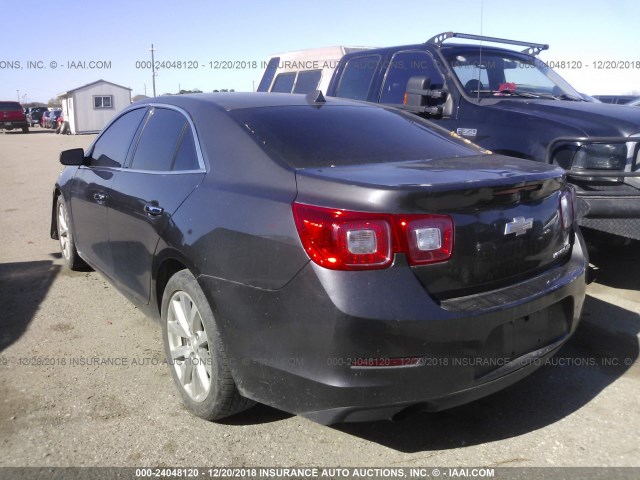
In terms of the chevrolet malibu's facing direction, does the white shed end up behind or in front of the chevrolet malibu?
in front

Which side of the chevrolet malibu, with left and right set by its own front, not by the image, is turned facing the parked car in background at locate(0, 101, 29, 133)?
front

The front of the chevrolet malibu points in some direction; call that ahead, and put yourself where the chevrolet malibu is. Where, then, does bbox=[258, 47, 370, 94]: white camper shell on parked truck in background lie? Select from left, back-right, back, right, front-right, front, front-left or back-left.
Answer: front-right

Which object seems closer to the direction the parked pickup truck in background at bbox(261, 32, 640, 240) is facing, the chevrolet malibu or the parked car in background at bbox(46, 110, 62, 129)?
the chevrolet malibu

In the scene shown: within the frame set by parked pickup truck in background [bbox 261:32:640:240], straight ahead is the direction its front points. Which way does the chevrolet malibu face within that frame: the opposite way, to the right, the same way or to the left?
the opposite way

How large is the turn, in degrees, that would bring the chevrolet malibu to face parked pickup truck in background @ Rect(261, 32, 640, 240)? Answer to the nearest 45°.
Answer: approximately 90° to its right

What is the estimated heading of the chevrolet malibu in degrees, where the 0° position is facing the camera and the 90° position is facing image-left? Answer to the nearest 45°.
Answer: approximately 135°

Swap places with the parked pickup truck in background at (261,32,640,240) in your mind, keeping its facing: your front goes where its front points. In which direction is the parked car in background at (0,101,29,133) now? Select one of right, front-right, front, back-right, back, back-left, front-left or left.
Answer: back

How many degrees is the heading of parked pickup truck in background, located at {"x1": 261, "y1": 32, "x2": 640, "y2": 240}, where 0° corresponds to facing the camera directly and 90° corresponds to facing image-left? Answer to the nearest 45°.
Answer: approximately 315°
